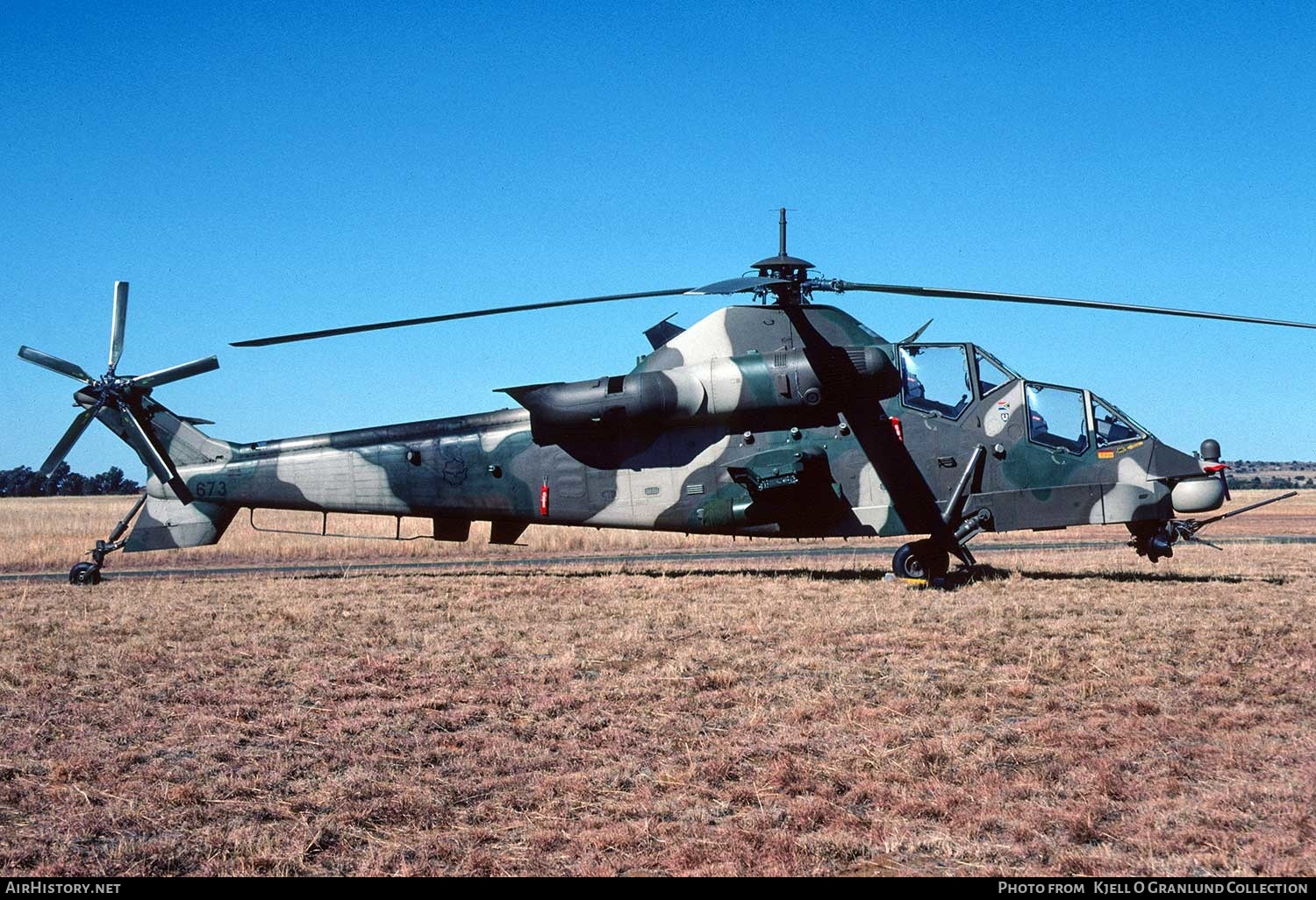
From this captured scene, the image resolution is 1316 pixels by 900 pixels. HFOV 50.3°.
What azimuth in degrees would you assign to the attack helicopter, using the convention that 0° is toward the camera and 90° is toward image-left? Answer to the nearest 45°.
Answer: approximately 270°
